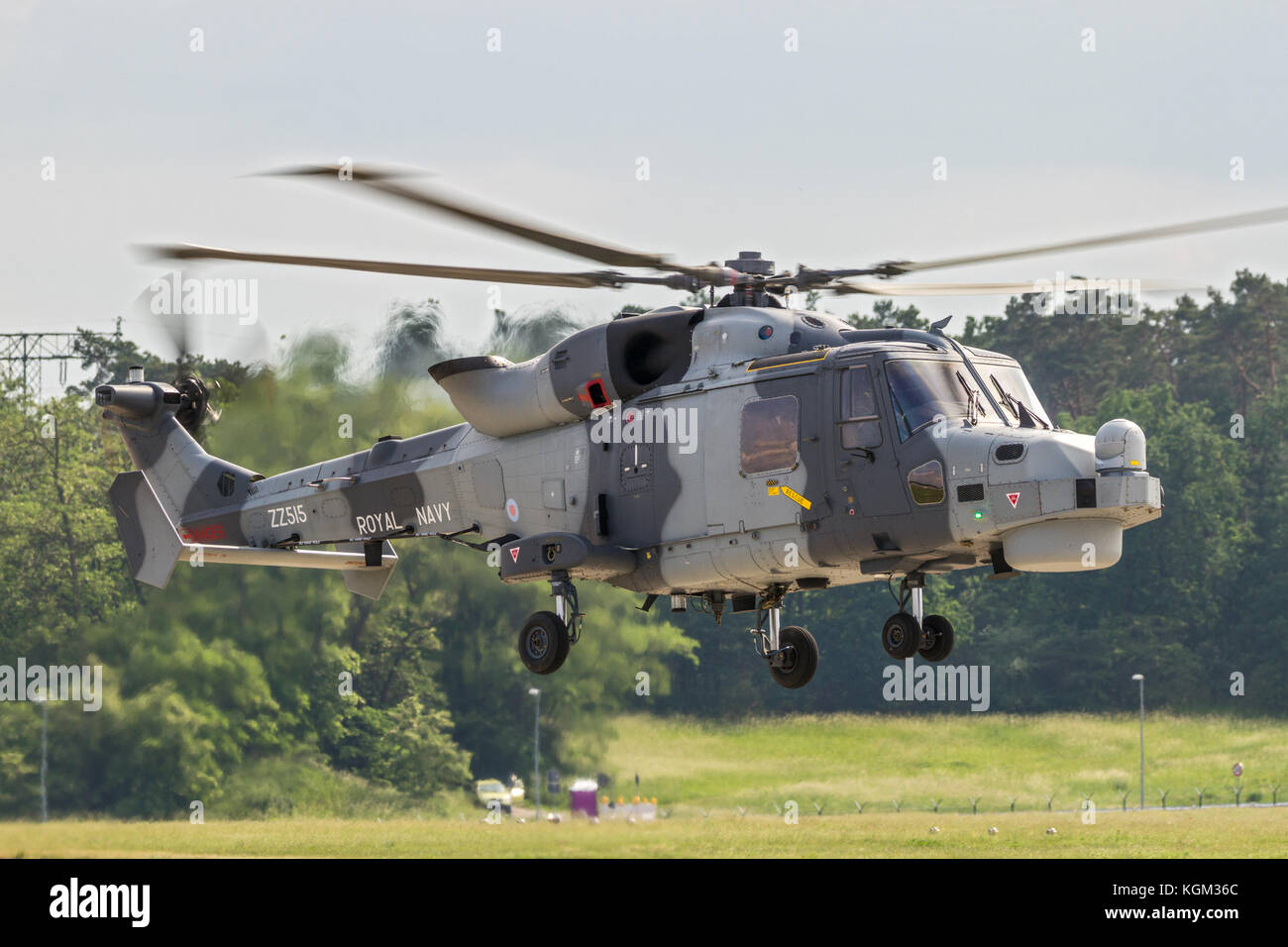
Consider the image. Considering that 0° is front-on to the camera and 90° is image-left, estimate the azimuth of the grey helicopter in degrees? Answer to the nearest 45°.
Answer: approximately 315°

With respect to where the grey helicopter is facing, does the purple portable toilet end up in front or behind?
behind

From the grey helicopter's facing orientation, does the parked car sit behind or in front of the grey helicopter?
behind

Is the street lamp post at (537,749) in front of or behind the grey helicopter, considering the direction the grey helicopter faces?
behind
